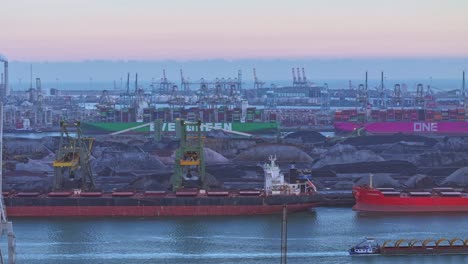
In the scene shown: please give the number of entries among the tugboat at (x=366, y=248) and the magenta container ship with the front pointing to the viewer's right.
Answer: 2

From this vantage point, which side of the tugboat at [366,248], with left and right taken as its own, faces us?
right

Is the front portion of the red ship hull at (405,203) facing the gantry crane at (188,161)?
yes

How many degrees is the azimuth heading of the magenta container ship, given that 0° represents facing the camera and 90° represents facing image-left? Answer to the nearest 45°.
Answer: approximately 270°

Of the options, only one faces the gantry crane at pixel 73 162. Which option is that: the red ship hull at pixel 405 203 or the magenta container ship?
the red ship hull

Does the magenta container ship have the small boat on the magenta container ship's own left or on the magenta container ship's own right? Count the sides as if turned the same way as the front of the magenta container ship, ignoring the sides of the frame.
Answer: on the magenta container ship's own right

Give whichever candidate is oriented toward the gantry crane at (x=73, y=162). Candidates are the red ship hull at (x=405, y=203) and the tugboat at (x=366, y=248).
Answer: the red ship hull

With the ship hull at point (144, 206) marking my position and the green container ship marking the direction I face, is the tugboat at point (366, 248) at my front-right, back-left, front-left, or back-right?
back-right

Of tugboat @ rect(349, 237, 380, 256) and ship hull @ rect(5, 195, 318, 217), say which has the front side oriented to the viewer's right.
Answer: the tugboat

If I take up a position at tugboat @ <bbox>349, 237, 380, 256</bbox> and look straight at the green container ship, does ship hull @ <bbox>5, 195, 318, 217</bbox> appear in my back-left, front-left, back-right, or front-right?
front-left

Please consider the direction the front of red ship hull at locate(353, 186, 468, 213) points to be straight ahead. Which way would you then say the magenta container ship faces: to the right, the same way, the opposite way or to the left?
the opposite way

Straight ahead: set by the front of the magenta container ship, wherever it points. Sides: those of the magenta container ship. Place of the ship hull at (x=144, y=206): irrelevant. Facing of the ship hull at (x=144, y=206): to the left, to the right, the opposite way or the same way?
the opposite way

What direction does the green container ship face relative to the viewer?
to the viewer's left

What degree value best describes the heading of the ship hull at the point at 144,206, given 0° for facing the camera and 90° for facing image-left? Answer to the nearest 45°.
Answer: approximately 90°
